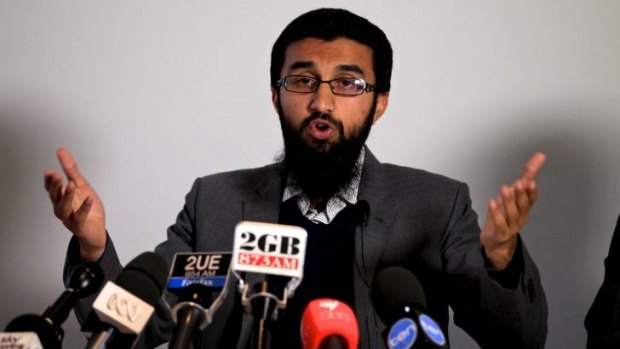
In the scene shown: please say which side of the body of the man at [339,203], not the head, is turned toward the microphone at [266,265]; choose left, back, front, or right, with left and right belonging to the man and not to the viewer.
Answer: front

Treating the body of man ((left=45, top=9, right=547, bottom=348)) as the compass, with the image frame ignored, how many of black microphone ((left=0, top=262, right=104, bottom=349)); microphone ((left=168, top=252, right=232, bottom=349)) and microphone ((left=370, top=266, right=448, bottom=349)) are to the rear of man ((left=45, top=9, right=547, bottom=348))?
0

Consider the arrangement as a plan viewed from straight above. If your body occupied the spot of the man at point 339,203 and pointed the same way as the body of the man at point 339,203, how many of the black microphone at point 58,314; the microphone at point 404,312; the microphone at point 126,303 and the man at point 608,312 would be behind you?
0

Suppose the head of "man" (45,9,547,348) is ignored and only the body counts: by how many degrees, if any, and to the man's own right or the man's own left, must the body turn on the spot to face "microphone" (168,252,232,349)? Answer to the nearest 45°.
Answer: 0° — they already face it

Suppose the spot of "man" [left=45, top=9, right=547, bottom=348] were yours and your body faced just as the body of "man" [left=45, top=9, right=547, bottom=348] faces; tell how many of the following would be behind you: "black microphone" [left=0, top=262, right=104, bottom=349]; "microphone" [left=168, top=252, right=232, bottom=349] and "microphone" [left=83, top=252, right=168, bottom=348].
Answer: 0

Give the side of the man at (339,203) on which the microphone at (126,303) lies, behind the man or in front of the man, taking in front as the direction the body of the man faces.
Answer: in front

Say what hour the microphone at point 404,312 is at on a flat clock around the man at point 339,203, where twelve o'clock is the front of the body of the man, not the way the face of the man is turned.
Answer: The microphone is roughly at 12 o'clock from the man.

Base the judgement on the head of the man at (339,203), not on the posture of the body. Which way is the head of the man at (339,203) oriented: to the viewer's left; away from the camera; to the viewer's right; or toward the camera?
toward the camera

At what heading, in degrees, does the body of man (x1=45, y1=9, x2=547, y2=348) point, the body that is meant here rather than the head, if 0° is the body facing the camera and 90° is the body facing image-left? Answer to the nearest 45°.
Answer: approximately 0°

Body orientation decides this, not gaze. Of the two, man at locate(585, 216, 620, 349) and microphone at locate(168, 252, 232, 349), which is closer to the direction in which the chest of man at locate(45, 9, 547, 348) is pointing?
the microphone

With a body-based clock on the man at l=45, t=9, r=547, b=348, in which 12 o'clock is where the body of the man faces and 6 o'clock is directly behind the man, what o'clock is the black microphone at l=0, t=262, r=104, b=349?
The black microphone is roughly at 1 o'clock from the man.

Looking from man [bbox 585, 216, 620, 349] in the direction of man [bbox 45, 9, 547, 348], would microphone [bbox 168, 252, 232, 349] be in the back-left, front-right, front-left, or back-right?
front-left

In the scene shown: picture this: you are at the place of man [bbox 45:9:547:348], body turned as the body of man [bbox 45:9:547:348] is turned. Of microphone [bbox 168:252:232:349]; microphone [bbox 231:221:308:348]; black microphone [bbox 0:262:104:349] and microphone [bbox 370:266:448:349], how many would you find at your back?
0

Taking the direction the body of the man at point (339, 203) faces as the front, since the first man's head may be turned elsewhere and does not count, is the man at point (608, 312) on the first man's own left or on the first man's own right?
on the first man's own left
